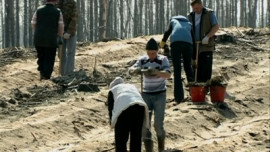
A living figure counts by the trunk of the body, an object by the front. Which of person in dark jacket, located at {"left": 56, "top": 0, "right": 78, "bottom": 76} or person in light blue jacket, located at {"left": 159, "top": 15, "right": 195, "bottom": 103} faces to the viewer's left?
person in dark jacket, located at {"left": 56, "top": 0, "right": 78, "bottom": 76}

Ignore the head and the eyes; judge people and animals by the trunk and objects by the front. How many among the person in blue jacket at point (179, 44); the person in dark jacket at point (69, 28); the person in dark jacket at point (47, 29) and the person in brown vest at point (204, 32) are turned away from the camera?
2

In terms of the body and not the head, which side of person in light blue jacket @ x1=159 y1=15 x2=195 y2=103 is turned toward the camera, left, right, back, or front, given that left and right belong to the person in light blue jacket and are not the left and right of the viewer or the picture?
back

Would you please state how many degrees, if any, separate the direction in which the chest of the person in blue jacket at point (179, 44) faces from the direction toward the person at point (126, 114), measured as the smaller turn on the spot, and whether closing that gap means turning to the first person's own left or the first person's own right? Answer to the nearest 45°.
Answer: approximately 180°

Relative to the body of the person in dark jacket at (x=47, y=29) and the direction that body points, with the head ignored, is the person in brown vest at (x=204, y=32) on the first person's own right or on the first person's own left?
on the first person's own right

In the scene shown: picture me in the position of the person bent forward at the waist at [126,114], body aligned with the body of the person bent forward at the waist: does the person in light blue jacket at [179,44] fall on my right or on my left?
on my right

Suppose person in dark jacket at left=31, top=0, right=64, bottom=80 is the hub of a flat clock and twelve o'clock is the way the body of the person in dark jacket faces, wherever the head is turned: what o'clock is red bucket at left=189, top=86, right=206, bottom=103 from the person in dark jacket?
The red bucket is roughly at 4 o'clock from the person in dark jacket.
